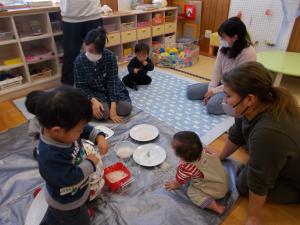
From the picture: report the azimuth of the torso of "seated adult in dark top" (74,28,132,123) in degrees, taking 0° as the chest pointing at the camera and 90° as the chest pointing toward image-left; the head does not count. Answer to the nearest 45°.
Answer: approximately 0°

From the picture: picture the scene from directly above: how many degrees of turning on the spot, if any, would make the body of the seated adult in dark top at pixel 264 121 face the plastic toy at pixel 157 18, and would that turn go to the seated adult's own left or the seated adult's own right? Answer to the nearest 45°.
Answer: approximately 45° to the seated adult's own right

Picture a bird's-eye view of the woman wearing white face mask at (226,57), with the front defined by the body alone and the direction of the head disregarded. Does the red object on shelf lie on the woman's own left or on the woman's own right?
on the woman's own right

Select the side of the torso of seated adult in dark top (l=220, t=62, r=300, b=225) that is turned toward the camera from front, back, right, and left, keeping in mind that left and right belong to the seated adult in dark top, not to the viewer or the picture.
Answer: left

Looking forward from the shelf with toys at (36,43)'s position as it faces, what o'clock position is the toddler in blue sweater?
The toddler in blue sweater is roughly at 1 o'clock from the shelf with toys.

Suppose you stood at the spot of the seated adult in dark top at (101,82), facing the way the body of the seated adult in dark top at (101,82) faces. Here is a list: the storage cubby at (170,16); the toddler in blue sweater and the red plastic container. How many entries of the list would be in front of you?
2

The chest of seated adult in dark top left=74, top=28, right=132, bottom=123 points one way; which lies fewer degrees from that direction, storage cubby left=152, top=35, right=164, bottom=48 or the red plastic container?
the red plastic container

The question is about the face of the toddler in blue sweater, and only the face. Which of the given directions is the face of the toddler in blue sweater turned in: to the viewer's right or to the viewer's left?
to the viewer's right

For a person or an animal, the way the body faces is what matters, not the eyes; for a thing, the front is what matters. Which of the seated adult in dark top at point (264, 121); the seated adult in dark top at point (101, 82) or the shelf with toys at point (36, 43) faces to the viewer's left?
the seated adult in dark top at point (264, 121)

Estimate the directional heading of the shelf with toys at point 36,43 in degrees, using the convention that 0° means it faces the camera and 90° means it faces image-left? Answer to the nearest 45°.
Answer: approximately 315°

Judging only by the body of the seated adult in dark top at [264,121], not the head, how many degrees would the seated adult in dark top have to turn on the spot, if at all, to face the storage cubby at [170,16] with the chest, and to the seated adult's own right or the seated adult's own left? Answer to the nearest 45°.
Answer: approximately 45° to the seated adult's own right

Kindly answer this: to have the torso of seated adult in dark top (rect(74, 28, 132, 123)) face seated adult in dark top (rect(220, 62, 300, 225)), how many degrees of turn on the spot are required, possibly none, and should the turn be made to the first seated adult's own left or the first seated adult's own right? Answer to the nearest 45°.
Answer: approximately 45° to the first seated adult's own left

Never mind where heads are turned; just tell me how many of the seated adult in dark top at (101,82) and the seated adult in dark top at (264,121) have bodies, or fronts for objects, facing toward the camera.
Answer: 1

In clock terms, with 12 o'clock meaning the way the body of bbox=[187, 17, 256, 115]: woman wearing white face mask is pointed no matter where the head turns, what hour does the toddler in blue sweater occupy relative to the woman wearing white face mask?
The toddler in blue sweater is roughly at 11 o'clock from the woman wearing white face mask.

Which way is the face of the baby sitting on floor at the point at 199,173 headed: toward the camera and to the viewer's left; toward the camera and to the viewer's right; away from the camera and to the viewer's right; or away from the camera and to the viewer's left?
away from the camera and to the viewer's left

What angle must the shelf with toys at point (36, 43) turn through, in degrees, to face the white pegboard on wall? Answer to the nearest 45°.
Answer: approximately 45° to its left
